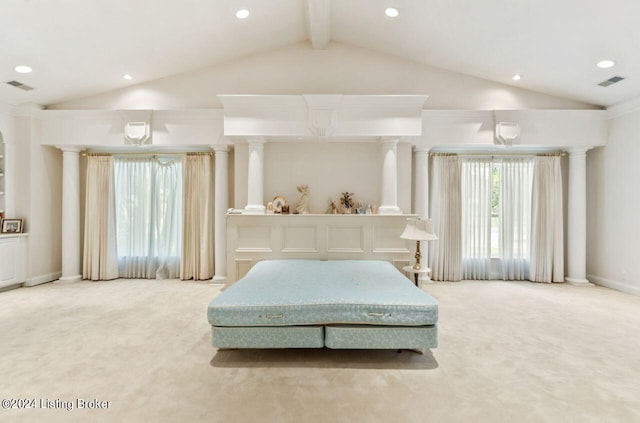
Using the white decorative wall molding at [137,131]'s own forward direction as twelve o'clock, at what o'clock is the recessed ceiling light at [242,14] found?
The recessed ceiling light is roughly at 11 o'clock from the white decorative wall molding.

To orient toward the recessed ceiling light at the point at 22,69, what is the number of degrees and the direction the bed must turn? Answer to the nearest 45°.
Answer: approximately 90° to its right

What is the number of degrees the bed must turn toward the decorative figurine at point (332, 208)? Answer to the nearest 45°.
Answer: approximately 180°

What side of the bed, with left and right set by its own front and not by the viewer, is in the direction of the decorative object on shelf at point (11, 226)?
right

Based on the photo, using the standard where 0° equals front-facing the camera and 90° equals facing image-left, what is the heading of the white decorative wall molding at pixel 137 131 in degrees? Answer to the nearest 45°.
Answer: approximately 0°

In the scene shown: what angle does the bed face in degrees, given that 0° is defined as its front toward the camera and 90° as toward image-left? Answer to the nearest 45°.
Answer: approximately 0°

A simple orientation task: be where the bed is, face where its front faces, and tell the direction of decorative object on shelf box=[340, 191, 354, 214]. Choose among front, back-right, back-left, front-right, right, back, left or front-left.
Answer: back

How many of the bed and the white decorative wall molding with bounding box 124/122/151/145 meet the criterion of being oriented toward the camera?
2

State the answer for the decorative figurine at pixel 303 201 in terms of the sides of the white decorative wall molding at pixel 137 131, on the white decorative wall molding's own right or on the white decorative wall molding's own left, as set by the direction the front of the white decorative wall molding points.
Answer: on the white decorative wall molding's own left

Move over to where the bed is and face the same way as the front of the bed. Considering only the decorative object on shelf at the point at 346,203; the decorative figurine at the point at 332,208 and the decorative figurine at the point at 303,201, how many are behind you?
3

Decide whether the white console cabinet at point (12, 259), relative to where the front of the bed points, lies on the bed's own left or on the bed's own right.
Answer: on the bed's own right

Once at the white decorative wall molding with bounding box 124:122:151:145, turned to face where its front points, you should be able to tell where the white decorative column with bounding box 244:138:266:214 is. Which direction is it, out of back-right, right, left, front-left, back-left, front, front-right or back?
front-left
